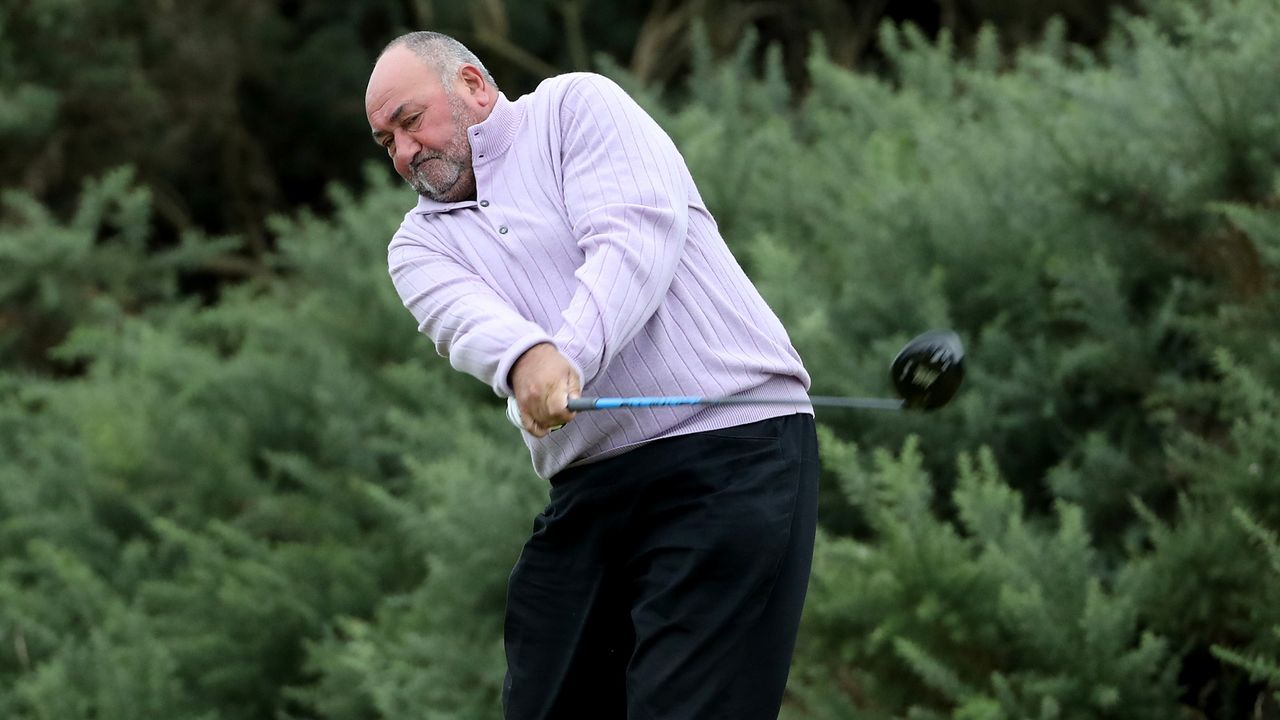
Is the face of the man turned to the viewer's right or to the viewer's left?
to the viewer's left

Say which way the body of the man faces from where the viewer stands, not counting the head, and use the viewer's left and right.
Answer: facing the viewer and to the left of the viewer
